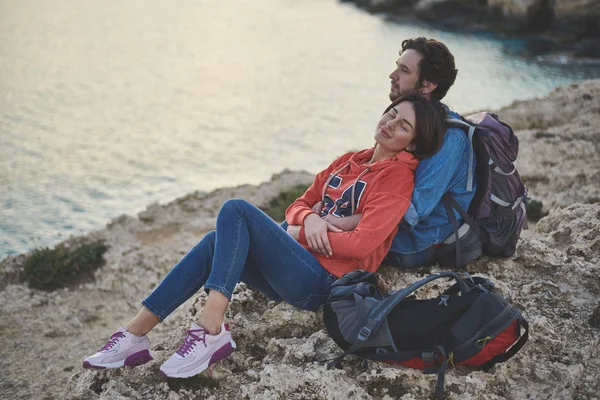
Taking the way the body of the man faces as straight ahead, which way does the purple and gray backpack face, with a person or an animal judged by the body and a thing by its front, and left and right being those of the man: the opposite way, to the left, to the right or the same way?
the opposite way

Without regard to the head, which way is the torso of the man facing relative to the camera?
to the viewer's left

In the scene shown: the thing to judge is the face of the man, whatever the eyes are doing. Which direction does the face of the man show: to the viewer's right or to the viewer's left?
to the viewer's left

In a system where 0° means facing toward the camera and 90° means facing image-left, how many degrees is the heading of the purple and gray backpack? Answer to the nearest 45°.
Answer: approximately 270°

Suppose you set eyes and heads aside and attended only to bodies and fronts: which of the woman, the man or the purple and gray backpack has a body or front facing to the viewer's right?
the purple and gray backpack

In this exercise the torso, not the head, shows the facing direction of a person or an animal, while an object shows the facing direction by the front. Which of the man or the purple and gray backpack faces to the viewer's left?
the man

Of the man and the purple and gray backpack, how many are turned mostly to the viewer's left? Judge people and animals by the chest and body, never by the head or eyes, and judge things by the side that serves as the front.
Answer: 1

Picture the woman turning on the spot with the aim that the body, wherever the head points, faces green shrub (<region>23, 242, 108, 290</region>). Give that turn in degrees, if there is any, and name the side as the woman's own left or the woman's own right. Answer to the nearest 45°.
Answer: approximately 90° to the woman's own right

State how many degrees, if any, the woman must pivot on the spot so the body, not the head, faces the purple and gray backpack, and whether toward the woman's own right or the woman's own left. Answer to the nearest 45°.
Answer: approximately 135° to the woman's own left

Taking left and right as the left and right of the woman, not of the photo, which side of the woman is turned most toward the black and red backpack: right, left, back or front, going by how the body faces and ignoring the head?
left
